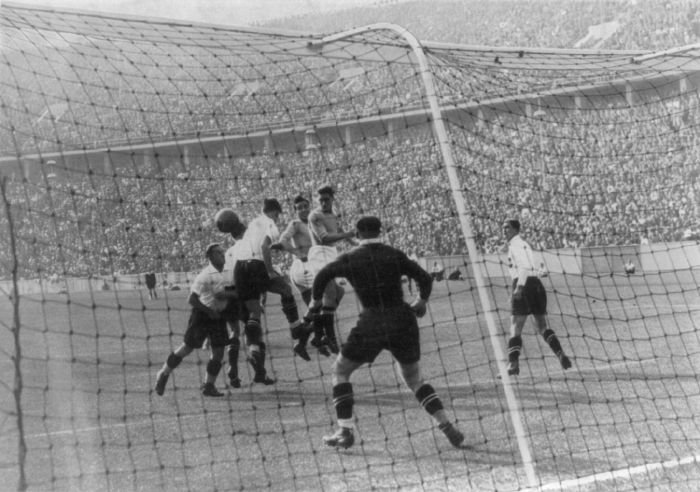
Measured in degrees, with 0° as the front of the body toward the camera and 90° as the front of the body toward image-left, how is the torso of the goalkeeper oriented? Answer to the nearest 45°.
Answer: approximately 180°

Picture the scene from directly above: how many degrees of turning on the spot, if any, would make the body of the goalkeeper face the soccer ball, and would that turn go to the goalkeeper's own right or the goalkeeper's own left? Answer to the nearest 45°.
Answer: approximately 45° to the goalkeeper's own left

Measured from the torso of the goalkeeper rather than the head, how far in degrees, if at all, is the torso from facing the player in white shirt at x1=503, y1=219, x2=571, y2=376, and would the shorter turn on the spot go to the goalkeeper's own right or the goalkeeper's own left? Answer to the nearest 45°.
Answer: approximately 45° to the goalkeeper's own right

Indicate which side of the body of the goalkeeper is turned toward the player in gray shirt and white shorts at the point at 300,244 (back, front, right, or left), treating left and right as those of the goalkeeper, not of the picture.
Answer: front

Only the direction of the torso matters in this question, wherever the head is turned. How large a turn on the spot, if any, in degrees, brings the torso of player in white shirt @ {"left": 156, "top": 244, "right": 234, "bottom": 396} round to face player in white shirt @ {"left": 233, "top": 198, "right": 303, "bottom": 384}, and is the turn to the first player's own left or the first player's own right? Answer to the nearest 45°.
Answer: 0° — they already face them

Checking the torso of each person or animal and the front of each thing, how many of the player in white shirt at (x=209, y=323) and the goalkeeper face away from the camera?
1

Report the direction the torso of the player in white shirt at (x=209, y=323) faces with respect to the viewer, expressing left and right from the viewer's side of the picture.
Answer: facing to the right of the viewer
